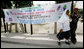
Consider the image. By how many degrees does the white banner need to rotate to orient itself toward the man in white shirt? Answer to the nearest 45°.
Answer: approximately 45° to its left

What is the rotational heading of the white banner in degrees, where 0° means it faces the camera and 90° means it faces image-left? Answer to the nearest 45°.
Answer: approximately 0°

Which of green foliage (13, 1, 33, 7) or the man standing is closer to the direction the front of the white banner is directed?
the man standing

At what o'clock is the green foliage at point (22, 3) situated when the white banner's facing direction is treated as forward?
The green foliage is roughly at 5 o'clock from the white banner.

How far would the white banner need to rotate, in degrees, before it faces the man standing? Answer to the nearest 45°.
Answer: approximately 45° to its left

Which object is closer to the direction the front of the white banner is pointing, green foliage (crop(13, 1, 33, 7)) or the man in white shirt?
the man in white shirt
